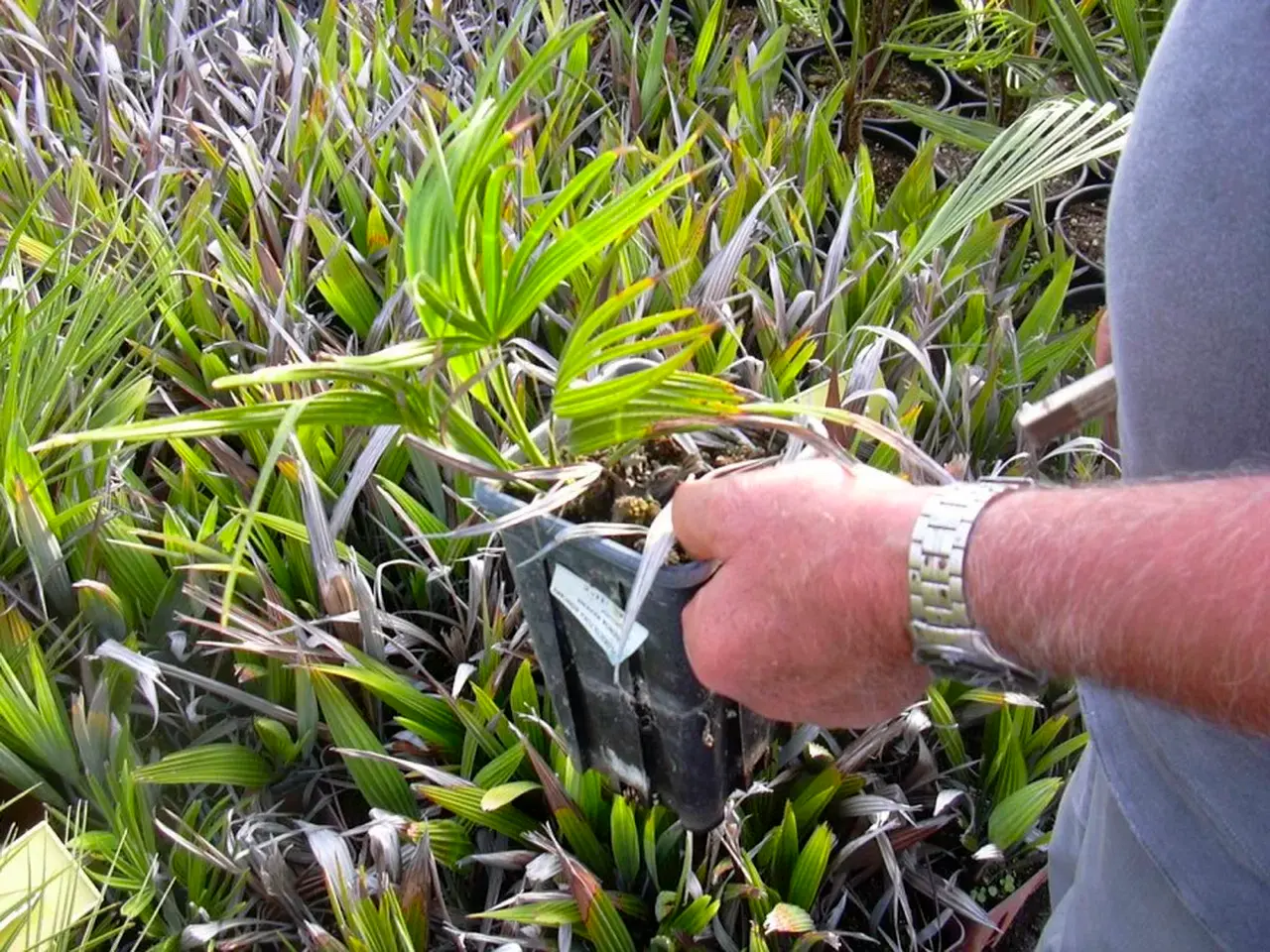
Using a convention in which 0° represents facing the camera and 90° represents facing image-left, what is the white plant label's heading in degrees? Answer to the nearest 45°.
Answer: approximately 45°

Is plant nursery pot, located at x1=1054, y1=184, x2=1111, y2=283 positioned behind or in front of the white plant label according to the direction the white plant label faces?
behind

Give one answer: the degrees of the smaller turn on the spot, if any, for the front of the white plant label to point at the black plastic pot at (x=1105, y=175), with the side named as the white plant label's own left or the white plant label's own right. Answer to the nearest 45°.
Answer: approximately 180°

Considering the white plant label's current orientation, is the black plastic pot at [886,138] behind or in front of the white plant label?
behind

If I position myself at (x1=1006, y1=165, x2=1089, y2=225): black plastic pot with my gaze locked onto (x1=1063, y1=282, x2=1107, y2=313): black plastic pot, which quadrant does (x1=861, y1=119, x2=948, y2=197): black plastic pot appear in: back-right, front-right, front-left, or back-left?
back-right

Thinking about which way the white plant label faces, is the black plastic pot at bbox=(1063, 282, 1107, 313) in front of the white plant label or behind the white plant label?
behind

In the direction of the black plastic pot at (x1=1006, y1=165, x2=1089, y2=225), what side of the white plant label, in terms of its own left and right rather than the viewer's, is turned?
back
